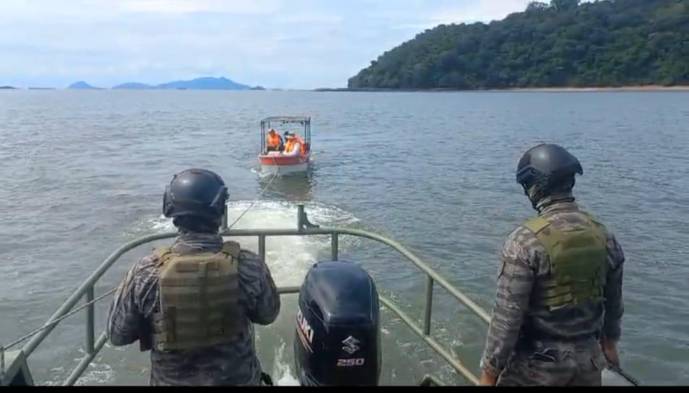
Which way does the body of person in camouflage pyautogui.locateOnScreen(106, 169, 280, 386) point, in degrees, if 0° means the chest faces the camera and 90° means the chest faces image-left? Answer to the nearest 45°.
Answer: approximately 180°

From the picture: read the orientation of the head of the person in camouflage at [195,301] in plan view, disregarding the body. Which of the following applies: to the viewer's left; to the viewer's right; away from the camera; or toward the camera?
away from the camera

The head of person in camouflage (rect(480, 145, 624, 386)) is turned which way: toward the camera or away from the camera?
away from the camera

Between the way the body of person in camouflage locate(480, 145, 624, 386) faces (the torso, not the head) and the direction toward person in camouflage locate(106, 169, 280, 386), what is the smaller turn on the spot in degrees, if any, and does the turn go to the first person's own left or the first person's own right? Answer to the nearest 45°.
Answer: approximately 90° to the first person's own left

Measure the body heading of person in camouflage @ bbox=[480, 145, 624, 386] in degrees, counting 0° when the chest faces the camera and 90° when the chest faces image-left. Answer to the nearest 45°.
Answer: approximately 135°

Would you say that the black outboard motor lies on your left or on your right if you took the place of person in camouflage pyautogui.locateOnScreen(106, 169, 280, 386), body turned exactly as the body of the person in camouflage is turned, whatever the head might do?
on your right

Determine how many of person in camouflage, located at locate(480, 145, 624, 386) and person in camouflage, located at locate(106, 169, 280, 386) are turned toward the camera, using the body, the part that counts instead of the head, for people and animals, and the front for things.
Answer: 0

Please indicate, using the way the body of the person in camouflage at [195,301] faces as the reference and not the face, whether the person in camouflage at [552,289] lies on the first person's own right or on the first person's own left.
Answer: on the first person's own right
